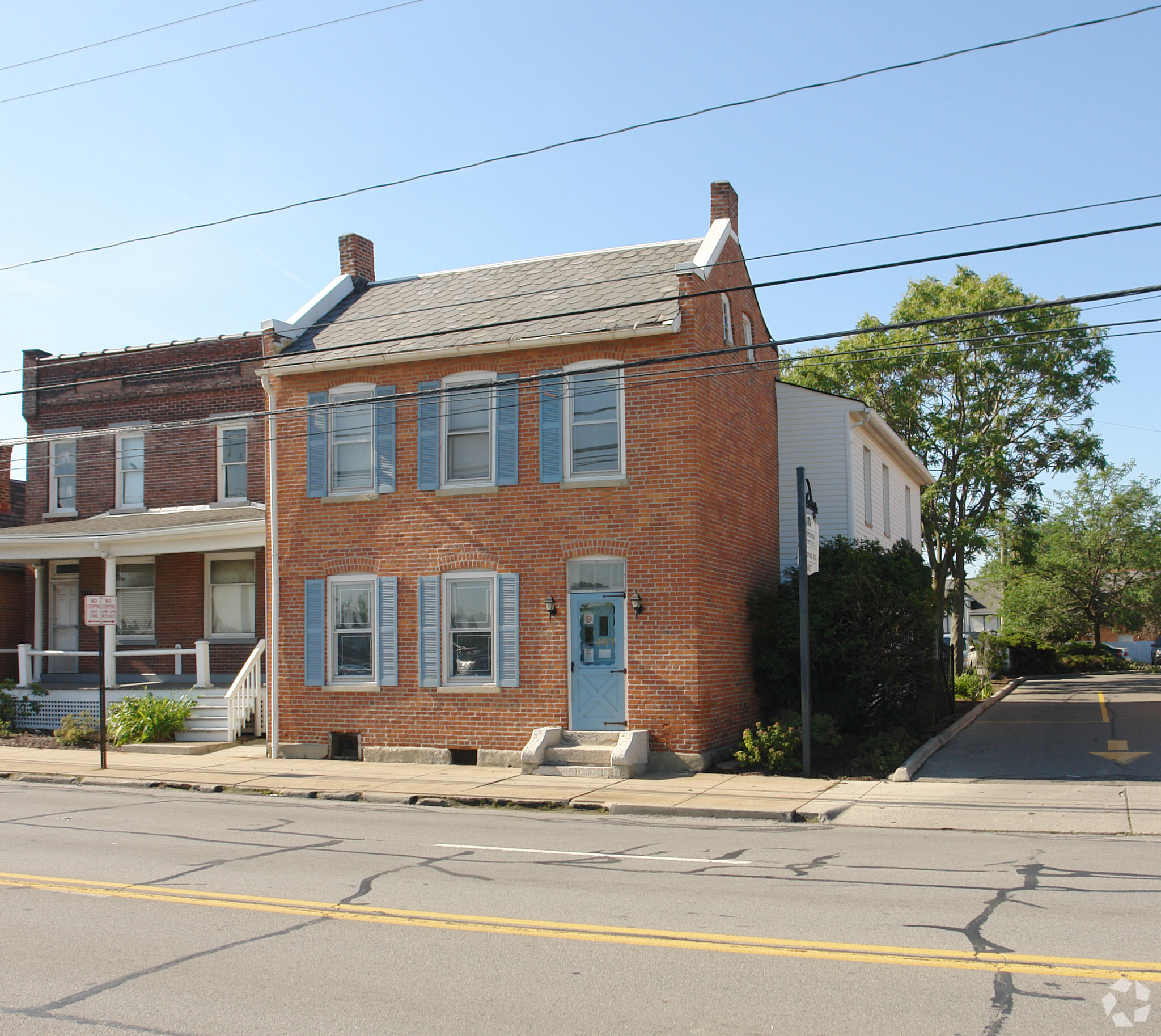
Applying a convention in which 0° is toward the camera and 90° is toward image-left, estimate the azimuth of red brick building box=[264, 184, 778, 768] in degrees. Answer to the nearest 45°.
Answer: approximately 0°

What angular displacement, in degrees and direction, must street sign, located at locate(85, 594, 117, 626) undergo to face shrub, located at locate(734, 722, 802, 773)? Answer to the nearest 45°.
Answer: approximately 45° to its left

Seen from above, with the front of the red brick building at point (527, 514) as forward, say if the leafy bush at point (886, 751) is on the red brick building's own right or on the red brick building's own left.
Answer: on the red brick building's own left

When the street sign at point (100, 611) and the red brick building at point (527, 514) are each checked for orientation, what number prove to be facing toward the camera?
2

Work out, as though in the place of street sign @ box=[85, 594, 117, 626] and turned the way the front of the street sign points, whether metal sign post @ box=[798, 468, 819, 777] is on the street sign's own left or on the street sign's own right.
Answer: on the street sign's own left

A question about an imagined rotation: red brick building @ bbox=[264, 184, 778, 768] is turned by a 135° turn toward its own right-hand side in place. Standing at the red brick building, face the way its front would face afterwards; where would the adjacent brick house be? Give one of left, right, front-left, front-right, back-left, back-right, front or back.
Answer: front

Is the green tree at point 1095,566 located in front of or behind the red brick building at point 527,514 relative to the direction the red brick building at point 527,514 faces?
behind

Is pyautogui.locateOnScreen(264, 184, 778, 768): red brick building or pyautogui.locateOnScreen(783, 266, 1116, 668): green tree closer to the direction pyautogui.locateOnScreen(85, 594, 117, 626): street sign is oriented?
the red brick building

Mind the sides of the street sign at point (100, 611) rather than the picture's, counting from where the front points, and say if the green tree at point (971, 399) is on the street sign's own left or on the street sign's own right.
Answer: on the street sign's own left

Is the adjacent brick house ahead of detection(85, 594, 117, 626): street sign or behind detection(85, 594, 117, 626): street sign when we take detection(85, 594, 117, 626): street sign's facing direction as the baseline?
behind

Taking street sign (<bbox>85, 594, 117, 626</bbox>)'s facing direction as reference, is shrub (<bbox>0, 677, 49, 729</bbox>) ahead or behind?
behind
